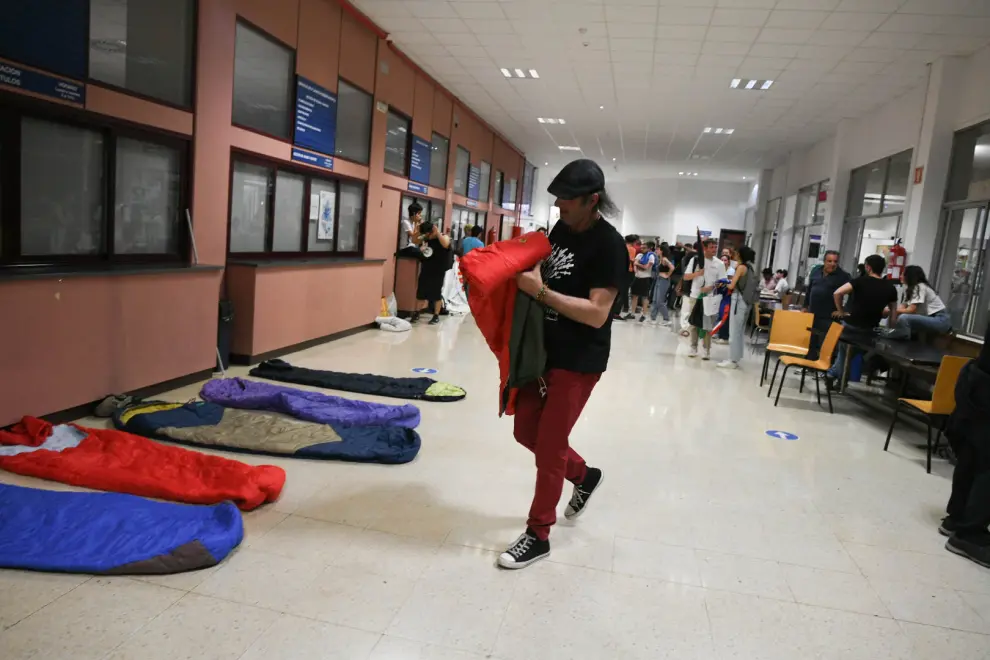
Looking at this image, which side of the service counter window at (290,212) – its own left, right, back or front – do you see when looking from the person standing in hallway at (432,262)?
left

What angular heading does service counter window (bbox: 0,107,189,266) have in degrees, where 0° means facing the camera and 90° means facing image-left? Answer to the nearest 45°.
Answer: approximately 315°

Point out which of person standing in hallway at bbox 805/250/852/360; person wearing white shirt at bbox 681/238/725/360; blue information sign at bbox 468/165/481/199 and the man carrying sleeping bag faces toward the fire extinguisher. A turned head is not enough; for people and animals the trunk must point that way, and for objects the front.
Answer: the blue information sign

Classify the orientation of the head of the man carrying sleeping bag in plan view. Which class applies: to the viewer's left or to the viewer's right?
to the viewer's left

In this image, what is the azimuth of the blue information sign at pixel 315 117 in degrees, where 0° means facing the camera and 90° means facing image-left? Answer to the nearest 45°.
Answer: approximately 315°

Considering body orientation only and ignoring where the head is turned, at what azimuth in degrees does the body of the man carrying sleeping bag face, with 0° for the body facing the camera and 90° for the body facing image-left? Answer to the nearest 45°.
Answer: approximately 45°

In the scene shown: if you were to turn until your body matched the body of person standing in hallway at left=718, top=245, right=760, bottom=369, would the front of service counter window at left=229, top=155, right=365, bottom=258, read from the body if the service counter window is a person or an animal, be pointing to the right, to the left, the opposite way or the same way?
the opposite way

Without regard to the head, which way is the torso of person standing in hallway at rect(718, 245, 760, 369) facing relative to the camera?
to the viewer's left

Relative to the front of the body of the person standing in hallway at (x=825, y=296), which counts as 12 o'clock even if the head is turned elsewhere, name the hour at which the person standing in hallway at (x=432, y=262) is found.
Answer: the person standing in hallway at (x=432, y=262) is roughly at 3 o'clock from the person standing in hallway at (x=825, y=296).

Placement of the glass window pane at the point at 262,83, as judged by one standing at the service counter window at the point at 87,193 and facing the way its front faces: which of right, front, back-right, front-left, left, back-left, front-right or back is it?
left

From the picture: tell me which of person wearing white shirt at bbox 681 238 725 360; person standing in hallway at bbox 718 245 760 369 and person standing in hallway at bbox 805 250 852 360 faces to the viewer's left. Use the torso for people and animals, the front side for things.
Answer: person standing in hallway at bbox 718 245 760 369

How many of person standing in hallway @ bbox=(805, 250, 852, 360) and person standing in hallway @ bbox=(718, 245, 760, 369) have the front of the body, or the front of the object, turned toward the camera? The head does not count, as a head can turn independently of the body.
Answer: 1

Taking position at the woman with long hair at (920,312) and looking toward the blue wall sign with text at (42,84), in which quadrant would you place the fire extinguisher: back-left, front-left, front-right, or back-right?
back-right

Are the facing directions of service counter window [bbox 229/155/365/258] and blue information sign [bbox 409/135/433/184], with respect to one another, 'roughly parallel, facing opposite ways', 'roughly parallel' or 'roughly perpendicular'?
roughly parallel

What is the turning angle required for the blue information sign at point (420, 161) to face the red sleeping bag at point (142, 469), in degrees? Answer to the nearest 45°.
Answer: approximately 45° to its right

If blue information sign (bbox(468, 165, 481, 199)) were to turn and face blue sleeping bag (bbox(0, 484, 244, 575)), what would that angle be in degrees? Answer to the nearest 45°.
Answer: approximately 45° to its right

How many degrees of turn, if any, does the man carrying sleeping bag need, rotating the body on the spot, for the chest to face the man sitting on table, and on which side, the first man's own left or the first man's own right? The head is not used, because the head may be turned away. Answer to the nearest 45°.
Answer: approximately 180°

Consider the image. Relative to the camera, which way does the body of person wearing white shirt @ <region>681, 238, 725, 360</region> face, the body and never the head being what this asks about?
toward the camera
